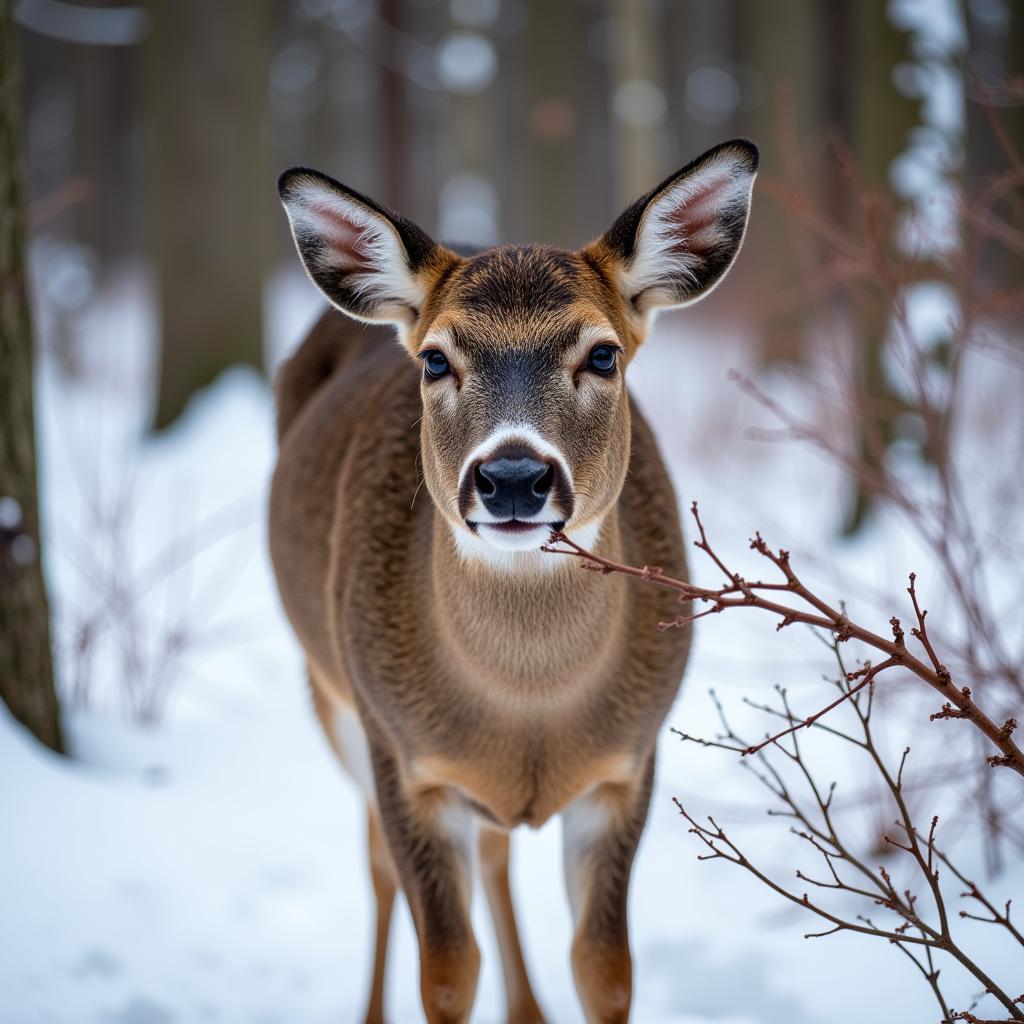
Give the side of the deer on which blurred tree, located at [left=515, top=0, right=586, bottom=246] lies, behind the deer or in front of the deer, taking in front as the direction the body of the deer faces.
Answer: behind

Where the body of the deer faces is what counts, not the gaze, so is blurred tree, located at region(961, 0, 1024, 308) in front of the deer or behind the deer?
behind

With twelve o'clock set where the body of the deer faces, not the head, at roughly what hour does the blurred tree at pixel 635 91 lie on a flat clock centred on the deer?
The blurred tree is roughly at 6 o'clock from the deer.

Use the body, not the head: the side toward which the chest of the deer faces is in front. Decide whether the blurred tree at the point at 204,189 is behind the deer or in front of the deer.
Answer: behind

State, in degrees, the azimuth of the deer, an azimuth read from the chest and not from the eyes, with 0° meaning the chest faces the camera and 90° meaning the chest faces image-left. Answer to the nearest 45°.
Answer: approximately 0°

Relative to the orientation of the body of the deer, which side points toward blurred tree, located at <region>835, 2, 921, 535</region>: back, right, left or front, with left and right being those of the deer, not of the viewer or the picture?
back

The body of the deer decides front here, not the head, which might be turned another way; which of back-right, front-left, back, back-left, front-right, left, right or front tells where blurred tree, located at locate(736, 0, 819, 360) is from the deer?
back
